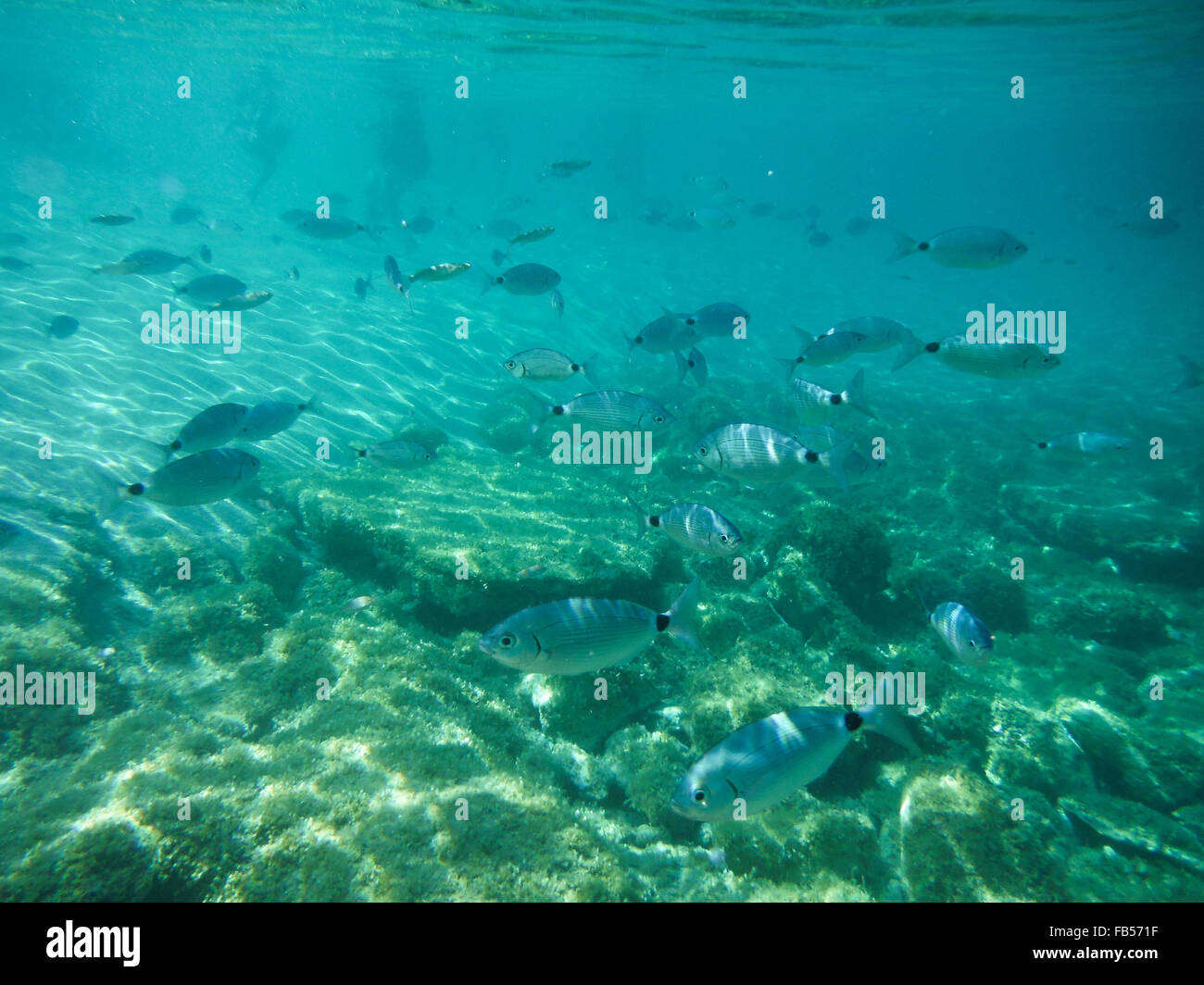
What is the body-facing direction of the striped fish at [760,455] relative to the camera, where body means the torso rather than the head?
to the viewer's left

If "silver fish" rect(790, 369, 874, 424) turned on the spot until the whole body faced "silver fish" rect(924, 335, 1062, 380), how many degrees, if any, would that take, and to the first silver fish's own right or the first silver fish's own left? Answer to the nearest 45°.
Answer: approximately 135° to the first silver fish's own right

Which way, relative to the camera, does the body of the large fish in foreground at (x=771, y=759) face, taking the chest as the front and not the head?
to the viewer's left

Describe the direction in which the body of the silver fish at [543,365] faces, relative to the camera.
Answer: to the viewer's left

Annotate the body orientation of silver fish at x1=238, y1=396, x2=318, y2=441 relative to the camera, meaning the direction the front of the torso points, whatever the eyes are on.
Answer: to the viewer's left

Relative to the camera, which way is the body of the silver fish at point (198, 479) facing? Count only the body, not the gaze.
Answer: to the viewer's right

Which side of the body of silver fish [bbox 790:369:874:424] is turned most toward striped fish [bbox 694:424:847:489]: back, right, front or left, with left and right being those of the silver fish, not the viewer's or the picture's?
left

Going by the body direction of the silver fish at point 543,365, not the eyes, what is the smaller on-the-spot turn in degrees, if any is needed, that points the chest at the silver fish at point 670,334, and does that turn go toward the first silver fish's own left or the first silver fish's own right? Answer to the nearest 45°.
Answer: approximately 135° to the first silver fish's own right

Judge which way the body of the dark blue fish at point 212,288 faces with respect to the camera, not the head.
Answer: to the viewer's right
